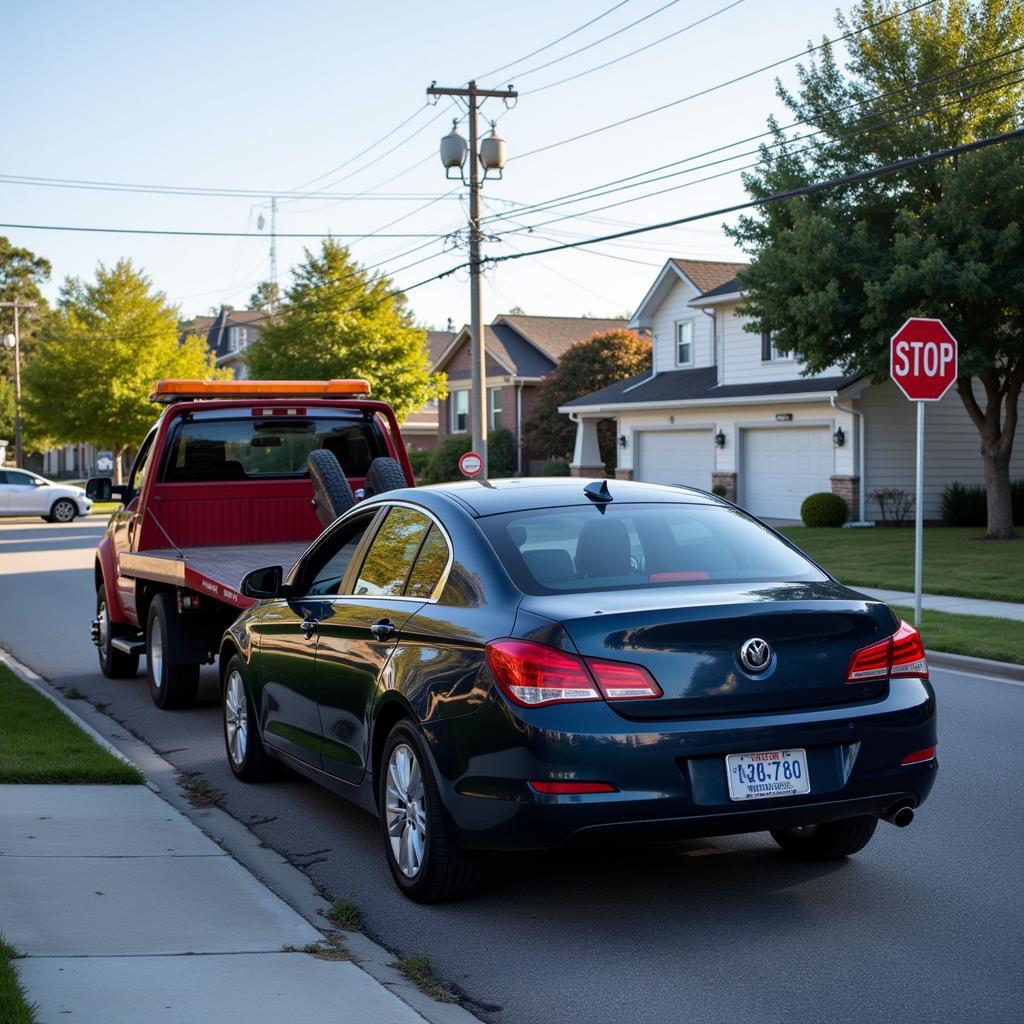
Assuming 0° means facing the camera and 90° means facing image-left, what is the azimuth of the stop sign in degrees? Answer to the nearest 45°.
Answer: approximately 0°

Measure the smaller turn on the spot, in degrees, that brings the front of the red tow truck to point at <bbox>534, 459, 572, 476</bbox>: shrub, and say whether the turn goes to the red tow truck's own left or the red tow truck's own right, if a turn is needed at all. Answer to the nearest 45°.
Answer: approximately 45° to the red tow truck's own right

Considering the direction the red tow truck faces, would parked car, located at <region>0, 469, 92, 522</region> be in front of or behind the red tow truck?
in front

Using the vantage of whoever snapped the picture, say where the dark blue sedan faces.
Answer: facing away from the viewer and to the left of the viewer

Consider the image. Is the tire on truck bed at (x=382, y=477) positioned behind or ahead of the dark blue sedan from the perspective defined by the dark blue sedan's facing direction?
ahead

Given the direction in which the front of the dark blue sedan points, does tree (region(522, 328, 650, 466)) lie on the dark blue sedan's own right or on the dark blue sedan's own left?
on the dark blue sedan's own right

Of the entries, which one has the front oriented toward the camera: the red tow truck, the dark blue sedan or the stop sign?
the stop sign

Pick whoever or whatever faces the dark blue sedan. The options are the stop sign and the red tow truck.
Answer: the stop sign

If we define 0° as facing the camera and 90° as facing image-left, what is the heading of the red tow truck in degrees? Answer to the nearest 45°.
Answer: approximately 135°

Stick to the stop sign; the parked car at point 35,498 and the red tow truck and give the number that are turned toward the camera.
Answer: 1

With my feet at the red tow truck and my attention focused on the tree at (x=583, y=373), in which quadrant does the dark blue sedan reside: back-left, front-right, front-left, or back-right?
back-right

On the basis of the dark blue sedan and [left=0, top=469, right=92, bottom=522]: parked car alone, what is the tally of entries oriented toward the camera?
0

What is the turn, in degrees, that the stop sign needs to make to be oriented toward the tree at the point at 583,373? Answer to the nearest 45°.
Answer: approximately 180°
